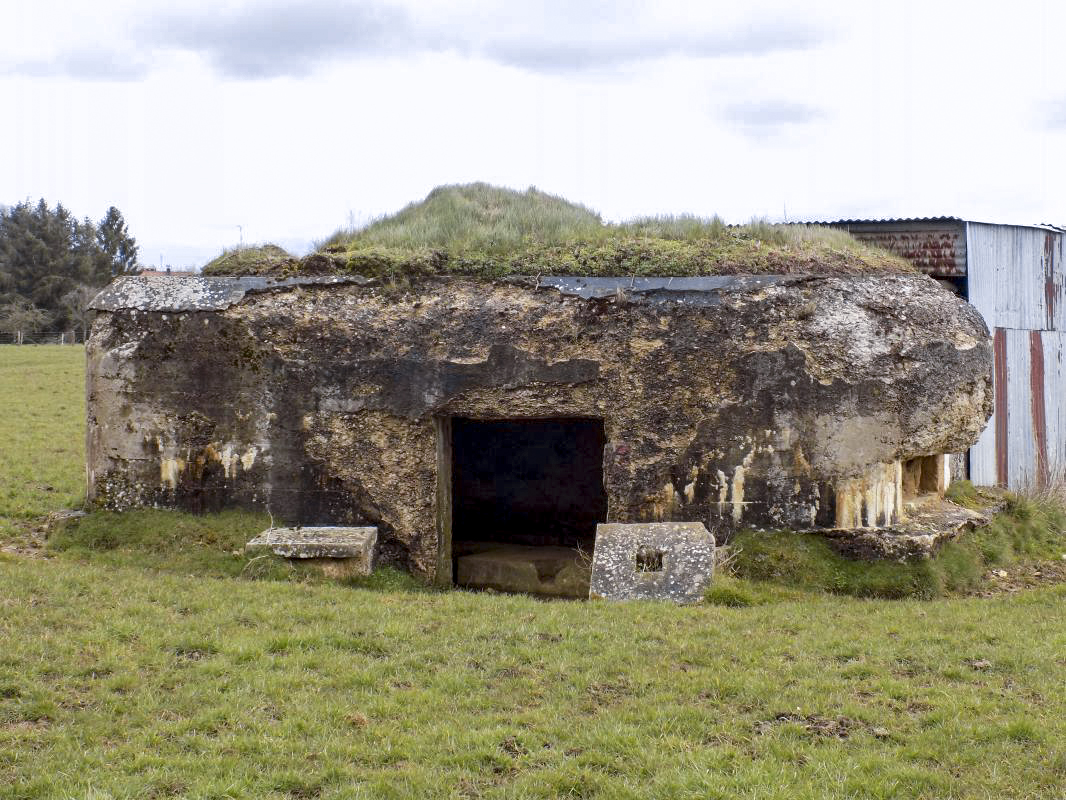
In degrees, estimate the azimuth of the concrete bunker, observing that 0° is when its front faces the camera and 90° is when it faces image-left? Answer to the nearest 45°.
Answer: approximately 0°

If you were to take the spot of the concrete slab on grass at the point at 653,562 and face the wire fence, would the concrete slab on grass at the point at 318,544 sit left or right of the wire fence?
left

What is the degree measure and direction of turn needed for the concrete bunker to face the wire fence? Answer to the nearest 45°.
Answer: approximately 135° to its right

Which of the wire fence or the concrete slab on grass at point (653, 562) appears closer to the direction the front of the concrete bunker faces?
the concrete slab on grass

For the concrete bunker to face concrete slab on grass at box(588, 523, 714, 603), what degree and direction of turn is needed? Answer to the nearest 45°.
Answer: approximately 45° to its left

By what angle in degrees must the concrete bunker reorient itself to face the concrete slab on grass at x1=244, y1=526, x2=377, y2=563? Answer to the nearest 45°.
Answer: approximately 90° to its right
